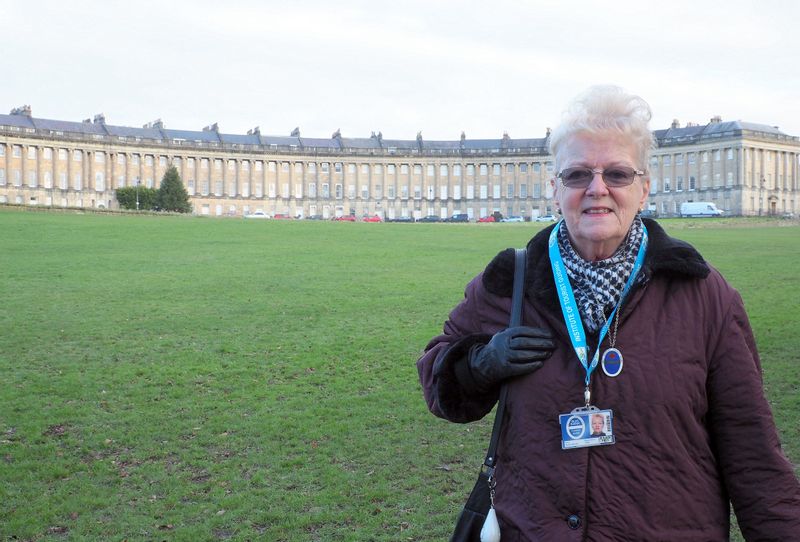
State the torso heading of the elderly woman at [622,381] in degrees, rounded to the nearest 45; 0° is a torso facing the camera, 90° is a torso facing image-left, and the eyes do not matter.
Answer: approximately 0°
